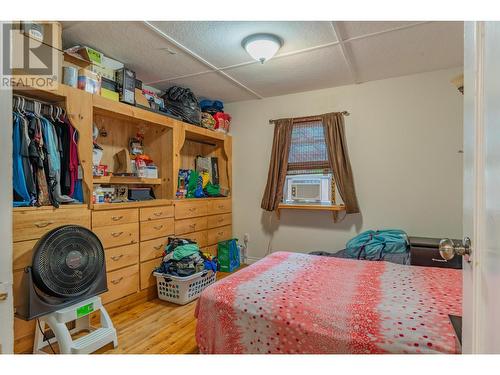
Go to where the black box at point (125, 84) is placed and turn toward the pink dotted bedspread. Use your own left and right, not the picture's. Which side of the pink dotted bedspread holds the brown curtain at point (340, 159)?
left

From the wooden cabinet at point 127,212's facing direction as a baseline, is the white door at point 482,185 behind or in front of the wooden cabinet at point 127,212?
in front

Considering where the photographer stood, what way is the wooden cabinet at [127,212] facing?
facing the viewer and to the right of the viewer

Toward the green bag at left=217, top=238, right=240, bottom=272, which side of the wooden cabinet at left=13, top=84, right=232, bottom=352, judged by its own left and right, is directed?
left

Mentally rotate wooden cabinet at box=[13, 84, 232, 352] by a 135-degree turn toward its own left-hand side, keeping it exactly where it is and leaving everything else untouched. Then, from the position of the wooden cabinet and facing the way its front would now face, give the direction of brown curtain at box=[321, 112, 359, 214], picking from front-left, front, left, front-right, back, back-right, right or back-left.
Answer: right

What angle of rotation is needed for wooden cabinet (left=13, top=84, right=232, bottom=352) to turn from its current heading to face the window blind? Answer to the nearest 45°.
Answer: approximately 45° to its left

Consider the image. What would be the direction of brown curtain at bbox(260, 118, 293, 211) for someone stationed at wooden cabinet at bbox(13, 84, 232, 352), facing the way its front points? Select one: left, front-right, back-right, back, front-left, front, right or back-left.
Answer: front-left
